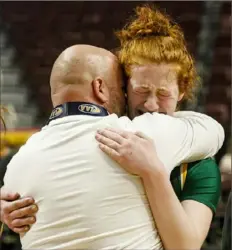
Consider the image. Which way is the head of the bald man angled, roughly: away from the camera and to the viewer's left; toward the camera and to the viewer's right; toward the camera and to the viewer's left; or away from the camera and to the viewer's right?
away from the camera and to the viewer's right

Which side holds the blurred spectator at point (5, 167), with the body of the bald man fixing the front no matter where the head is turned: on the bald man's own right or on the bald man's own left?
on the bald man's own left

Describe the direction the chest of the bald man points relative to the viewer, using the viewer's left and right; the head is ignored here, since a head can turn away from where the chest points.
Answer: facing away from the viewer and to the right of the viewer
